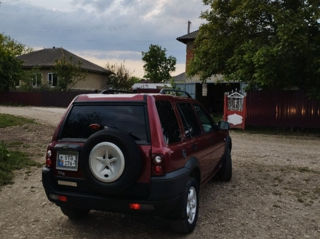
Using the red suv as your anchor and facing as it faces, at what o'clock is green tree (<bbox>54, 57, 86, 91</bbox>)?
The green tree is roughly at 10 o'clock from the red suv.

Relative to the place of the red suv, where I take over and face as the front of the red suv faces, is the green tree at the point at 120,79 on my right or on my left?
on my left

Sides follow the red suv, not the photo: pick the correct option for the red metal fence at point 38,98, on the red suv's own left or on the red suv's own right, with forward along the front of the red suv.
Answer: on the red suv's own left

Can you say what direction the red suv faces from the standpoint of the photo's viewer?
facing away from the viewer and to the right of the viewer
